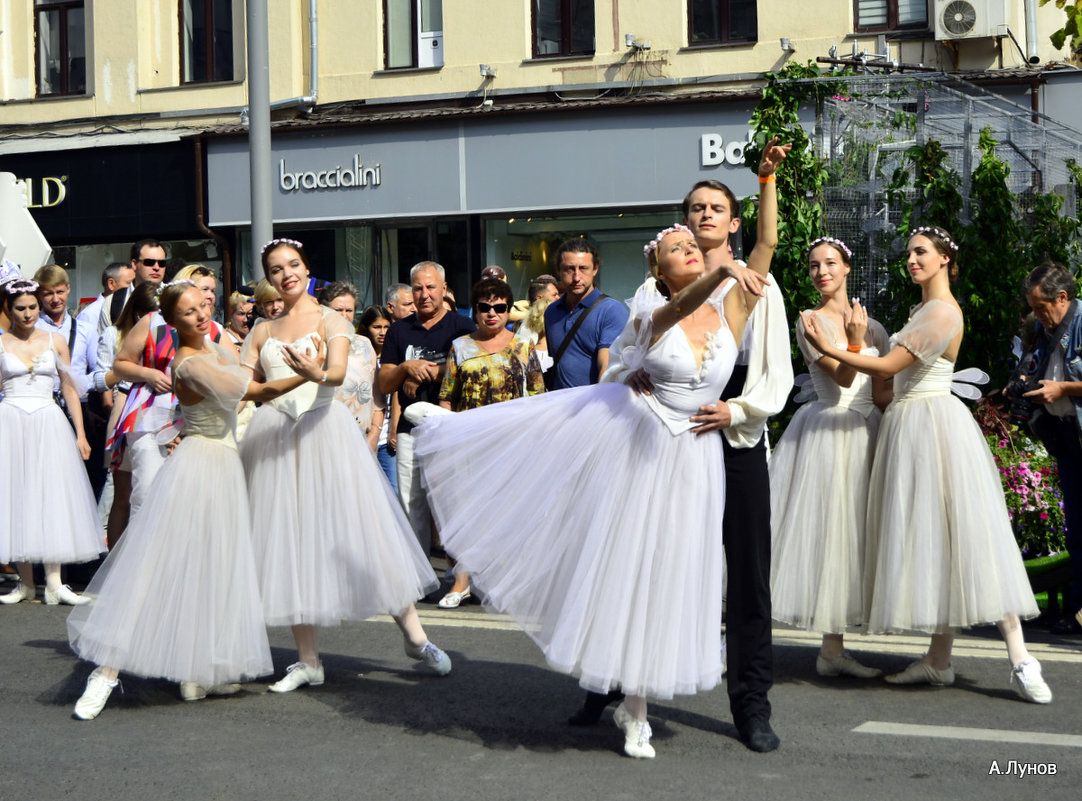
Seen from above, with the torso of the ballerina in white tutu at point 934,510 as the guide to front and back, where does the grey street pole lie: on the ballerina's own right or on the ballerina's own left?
on the ballerina's own right

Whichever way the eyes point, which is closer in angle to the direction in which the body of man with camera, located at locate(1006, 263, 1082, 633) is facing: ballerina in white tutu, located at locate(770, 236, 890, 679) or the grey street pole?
the ballerina in white tutu

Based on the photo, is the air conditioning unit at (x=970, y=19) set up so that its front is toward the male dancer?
yes

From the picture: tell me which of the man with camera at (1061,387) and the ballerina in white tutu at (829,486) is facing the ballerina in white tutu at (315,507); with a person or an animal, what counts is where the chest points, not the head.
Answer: the man with camera

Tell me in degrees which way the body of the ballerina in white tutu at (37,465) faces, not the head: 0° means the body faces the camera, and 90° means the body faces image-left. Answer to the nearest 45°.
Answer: approximately 0°
